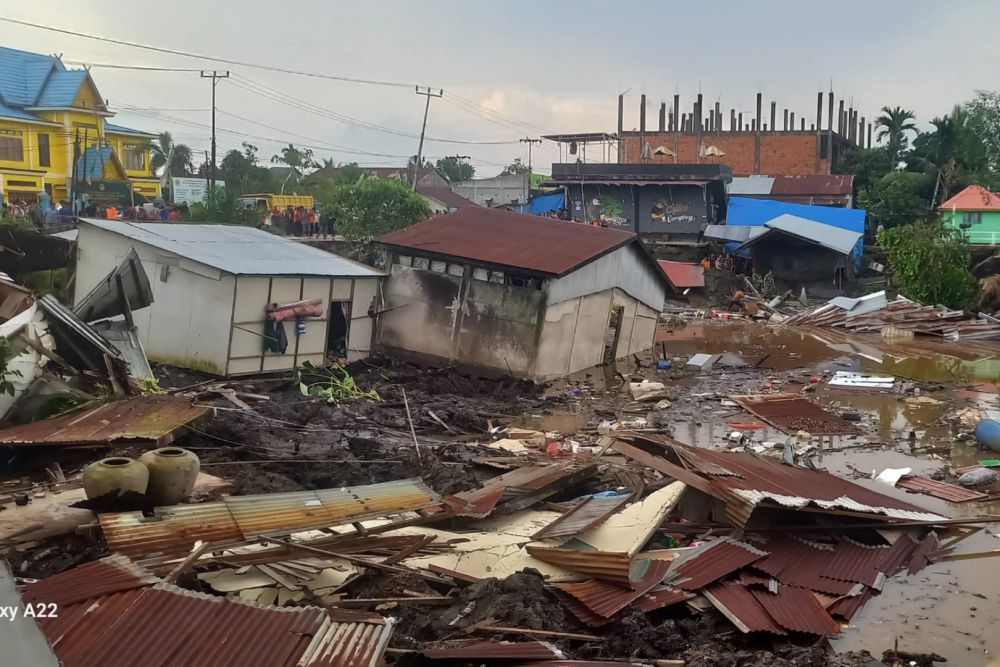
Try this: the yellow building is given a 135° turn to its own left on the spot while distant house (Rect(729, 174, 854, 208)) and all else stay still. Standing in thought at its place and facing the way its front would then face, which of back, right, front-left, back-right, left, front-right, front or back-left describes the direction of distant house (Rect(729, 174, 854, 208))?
right

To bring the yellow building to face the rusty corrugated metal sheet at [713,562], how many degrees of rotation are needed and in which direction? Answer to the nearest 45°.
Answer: approximately 45° to its right

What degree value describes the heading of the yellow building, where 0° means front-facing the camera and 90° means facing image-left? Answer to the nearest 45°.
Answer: approximately 315°

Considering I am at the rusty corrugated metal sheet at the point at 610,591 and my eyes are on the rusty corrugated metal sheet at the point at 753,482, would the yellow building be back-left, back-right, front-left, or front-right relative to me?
front-left

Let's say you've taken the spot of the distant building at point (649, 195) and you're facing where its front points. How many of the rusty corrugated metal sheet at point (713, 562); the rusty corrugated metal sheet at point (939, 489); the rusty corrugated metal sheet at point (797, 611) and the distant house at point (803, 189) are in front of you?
3

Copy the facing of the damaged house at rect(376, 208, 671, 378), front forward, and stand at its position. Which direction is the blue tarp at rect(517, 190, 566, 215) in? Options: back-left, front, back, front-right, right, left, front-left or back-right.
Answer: back-left

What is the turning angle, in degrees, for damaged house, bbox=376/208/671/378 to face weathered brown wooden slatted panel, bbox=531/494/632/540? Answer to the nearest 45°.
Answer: approximately 45° to its right

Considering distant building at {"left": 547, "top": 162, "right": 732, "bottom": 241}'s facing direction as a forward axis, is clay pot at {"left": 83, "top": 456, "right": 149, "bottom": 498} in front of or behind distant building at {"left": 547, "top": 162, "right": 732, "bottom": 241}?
in front

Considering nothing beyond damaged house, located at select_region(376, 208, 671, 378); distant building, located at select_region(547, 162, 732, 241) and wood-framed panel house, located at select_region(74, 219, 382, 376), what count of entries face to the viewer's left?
0

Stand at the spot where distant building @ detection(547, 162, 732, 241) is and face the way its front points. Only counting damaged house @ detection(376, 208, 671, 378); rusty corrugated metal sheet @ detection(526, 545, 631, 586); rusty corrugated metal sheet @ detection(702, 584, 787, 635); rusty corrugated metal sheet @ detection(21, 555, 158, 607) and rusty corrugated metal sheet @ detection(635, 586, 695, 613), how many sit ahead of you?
5

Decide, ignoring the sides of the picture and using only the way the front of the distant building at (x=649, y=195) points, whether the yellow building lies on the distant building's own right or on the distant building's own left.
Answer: on the distant building's own right

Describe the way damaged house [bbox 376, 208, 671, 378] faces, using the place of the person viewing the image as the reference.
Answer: facing the viewer and to the right of the viewer

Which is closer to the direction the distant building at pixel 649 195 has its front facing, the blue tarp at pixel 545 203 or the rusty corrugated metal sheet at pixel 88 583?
the rusty corrugated metal sheet

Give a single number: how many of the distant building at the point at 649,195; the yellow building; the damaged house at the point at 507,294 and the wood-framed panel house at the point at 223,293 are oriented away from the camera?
0

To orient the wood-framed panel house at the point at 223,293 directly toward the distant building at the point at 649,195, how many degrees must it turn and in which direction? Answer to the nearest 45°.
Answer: approximately 90° to its left

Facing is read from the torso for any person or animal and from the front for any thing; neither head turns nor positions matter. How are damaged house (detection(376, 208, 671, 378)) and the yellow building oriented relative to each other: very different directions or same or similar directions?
same or similar directions

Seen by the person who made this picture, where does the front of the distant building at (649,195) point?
facing the viewer

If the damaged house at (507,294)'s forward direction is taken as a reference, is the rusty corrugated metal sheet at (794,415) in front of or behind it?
in front
